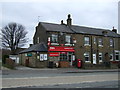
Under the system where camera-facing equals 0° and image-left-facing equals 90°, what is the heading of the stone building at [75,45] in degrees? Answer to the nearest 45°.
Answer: approximately 315°

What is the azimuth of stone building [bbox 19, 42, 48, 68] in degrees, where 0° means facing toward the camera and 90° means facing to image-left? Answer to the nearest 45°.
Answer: approximately 45°
